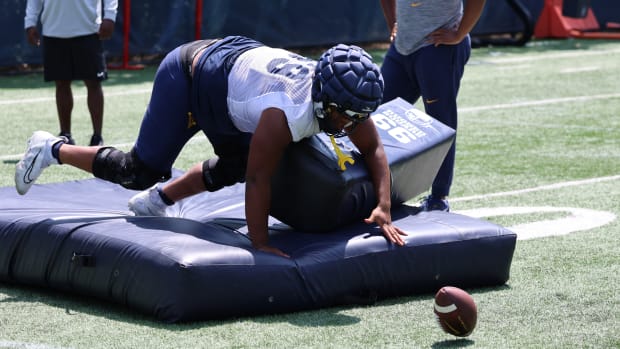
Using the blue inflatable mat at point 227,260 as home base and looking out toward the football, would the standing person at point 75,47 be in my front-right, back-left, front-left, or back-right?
back-left

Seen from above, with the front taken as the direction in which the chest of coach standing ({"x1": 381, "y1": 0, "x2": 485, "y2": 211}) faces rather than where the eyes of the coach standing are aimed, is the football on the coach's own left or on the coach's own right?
on the coach's own left

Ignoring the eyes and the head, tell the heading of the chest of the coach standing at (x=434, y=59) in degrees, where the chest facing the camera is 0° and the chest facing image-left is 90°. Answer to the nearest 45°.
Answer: approximately 45°

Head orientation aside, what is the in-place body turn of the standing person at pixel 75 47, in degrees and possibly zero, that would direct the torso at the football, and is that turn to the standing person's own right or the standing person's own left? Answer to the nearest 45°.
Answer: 0° — they already face it

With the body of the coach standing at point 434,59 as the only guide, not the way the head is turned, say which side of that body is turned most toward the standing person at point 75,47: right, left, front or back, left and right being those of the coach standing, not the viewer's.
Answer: right

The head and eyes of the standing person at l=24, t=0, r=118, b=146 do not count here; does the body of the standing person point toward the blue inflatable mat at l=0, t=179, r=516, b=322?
yes

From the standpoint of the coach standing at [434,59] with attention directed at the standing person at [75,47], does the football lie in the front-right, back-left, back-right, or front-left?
back-left

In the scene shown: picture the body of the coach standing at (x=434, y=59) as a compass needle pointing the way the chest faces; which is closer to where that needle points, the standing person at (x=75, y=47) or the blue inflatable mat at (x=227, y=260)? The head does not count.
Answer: the blue inflatable mat
